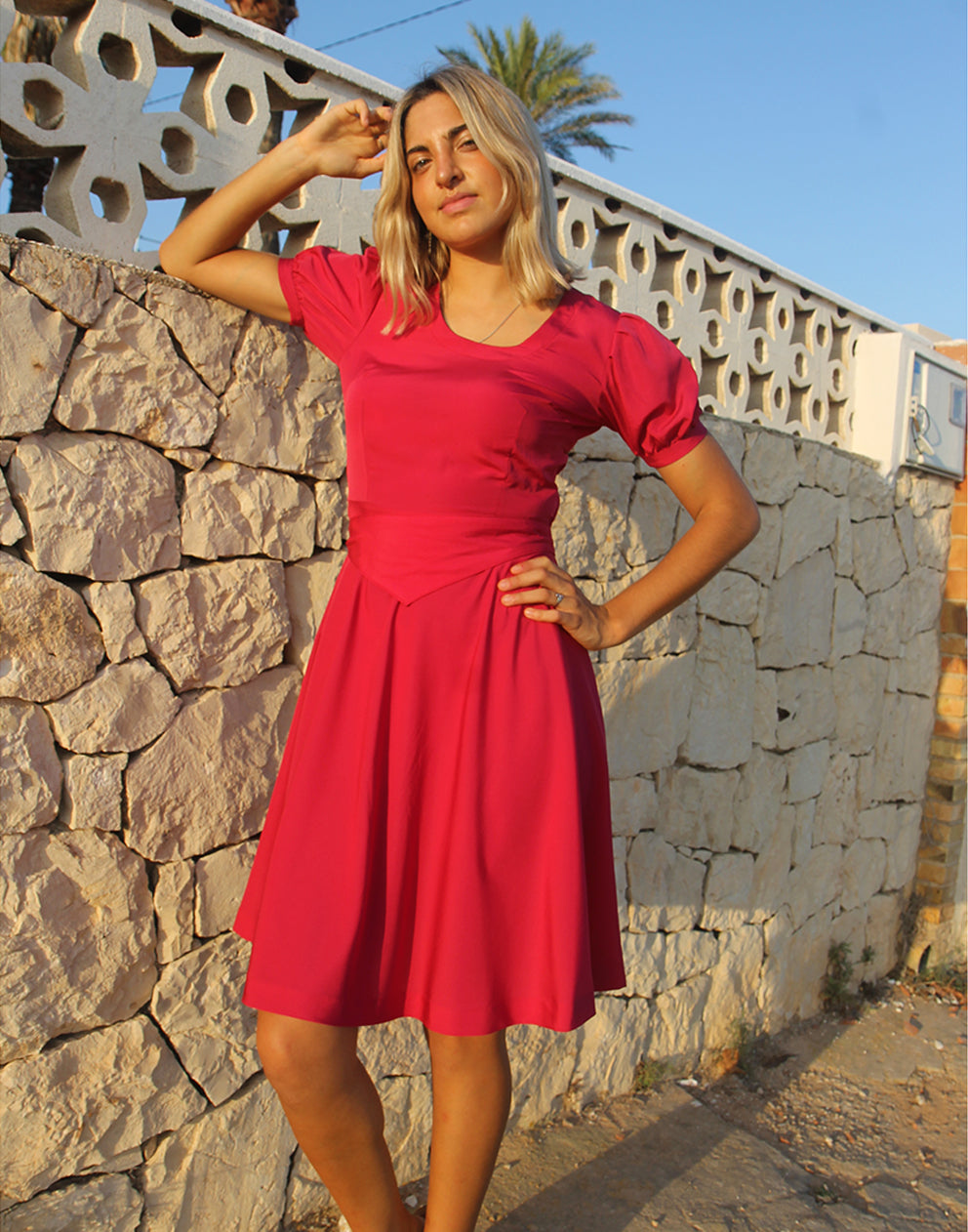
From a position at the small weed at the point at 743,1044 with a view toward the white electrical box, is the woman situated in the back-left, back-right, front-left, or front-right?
back-right

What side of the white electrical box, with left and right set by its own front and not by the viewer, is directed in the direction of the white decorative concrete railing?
right

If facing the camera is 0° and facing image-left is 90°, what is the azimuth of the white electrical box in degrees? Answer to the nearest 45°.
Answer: approximately 315°

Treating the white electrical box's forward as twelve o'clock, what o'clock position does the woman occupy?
The woman is roughly at 2 o'clock from the white electrical box.
